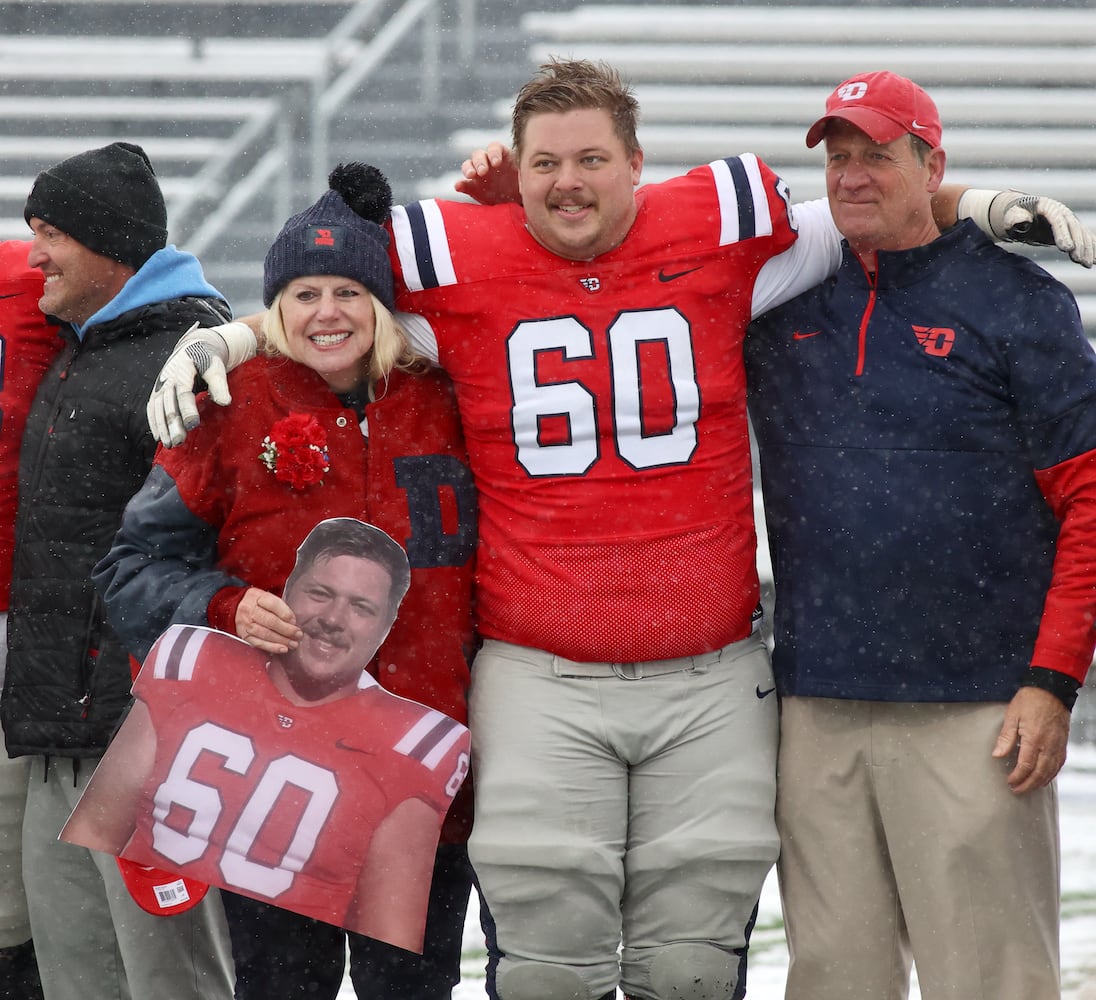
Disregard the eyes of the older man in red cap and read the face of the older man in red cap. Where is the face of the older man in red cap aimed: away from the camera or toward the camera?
toward the camera

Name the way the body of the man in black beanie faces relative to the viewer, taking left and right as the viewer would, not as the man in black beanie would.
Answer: facing to the left of the viewer

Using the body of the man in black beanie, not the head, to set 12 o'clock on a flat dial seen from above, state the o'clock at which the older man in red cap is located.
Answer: The older man in red cap is roughly at 7 o'clock from the man in black beanie.

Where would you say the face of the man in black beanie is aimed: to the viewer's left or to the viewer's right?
to the viewer's left
